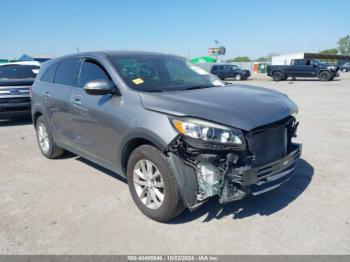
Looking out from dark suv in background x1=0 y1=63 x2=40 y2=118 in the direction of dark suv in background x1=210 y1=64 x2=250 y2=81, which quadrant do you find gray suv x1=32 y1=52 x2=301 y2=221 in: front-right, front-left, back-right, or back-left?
back-right

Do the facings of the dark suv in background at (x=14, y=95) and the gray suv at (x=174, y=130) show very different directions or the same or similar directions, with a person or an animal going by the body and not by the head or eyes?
same or similar directions

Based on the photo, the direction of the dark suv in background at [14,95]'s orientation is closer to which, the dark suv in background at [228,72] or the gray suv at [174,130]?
the gray suv

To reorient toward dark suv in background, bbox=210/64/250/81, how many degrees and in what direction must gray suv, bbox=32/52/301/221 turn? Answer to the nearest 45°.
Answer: approximately 135° to its left

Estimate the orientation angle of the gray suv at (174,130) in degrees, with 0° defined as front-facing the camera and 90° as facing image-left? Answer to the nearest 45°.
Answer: approximately 315°

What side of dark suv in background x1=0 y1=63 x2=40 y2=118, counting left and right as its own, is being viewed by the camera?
front

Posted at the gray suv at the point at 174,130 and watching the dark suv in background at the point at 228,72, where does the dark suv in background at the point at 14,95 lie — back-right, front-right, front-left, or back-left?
front-left

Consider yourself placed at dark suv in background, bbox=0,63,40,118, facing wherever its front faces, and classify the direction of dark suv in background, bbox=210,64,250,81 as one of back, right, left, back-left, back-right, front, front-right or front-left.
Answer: back-left

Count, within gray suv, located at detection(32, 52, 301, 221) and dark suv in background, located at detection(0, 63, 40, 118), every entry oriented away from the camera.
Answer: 0
